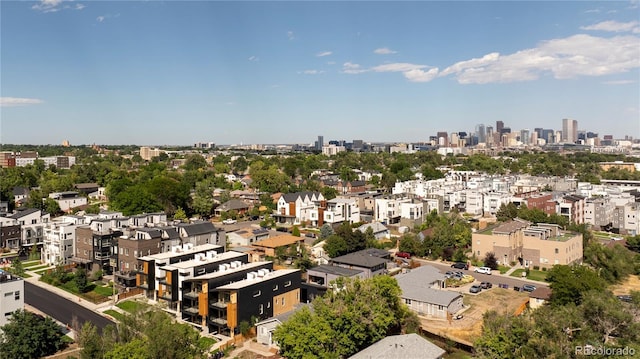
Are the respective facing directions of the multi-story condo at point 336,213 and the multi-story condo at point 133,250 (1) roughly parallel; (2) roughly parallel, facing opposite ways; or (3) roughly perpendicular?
roughly parallel

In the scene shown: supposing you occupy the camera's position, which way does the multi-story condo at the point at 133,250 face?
facing the viewer and to the left of the viewer

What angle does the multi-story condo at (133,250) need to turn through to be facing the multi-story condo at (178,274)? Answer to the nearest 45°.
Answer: approximately 45° to its left

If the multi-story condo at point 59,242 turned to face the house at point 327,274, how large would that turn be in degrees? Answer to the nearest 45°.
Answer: approximately 90° to its left

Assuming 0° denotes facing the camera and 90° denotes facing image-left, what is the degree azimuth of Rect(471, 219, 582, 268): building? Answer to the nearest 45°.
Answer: approximately 45°

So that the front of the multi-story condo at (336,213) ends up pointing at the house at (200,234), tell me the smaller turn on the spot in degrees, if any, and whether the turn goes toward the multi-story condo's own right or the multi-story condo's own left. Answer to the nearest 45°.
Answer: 0° — it already faces it

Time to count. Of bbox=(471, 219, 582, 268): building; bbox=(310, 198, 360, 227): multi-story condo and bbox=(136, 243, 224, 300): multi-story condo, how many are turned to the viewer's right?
0

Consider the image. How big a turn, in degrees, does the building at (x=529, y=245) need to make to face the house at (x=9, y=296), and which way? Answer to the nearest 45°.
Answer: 0° — it already faces it

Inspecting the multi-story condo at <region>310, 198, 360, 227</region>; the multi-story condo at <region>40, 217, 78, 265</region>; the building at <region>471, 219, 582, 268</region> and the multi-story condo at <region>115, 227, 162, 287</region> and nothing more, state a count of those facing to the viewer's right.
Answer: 0

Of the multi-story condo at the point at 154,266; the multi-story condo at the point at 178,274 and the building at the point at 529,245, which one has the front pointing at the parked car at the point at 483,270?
the building

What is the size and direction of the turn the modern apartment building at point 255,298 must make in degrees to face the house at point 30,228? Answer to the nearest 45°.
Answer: approximately 90° to its right
